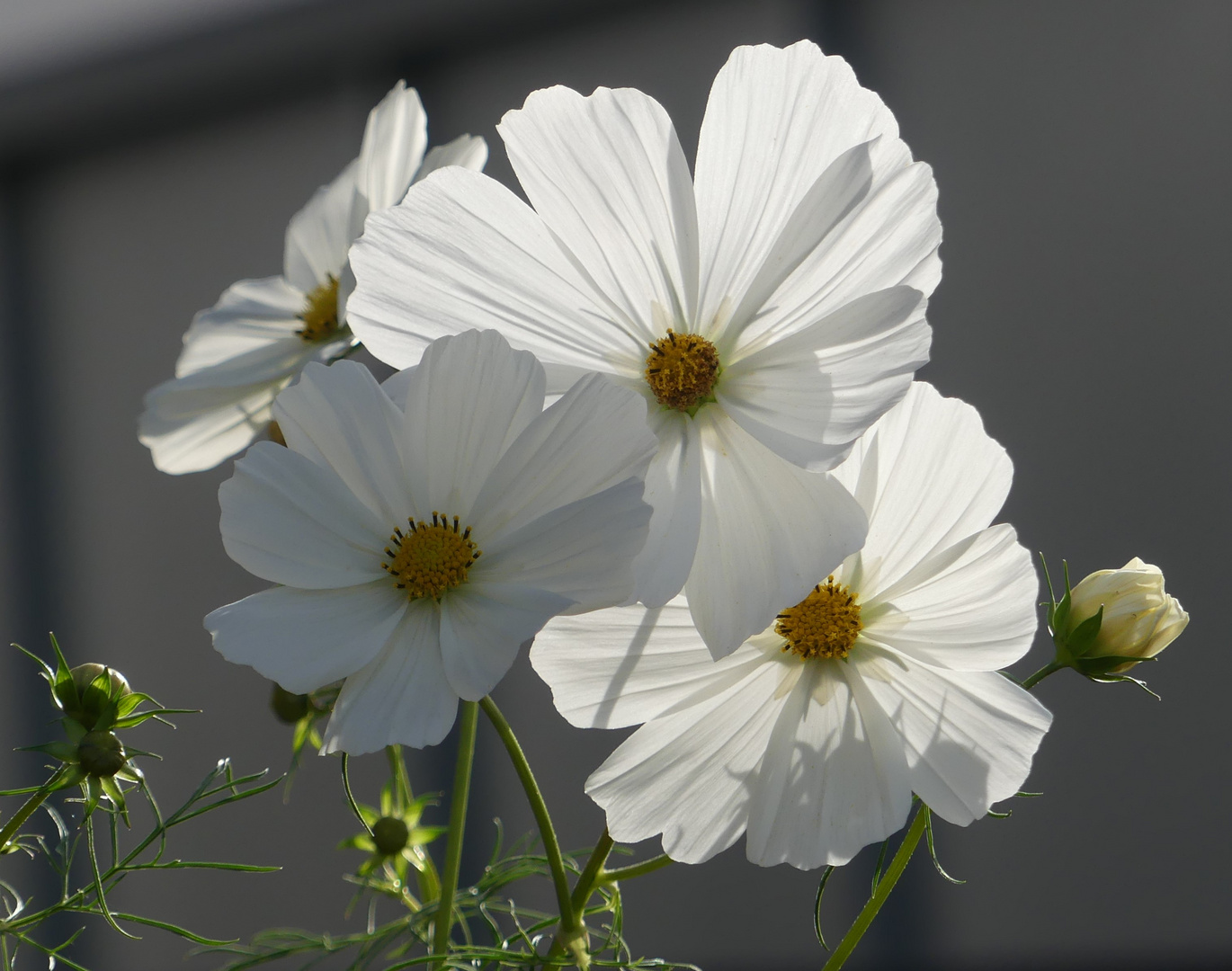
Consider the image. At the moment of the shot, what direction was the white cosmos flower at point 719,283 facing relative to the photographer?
facing the viewer

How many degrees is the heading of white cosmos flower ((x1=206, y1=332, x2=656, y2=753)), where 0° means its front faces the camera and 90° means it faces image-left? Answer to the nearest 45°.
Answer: approximately 0°

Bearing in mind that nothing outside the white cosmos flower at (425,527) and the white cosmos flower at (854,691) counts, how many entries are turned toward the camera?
2

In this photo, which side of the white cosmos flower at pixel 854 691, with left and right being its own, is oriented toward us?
front

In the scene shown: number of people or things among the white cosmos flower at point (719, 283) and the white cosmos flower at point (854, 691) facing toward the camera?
2
